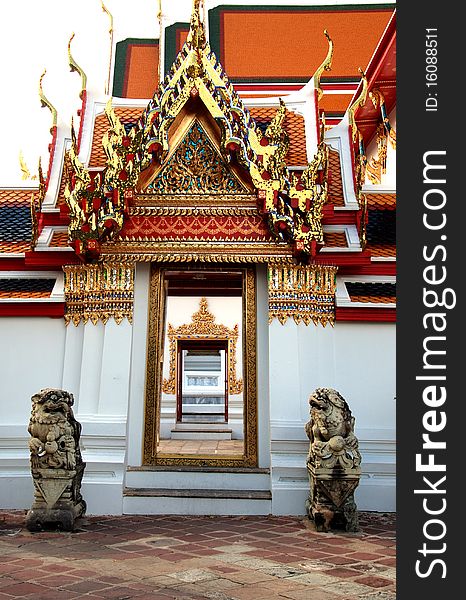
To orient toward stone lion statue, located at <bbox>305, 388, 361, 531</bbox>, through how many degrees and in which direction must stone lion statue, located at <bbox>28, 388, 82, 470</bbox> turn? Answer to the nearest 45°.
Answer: approximately 90° to its left

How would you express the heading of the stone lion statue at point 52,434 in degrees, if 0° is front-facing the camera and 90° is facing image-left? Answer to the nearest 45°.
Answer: approximately 0°

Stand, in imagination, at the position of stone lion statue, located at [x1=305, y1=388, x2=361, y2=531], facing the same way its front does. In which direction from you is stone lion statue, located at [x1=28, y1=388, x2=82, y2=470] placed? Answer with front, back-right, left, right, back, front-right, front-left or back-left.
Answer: front-right

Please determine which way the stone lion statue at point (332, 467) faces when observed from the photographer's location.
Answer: facing the viewer and to the left of the viewer

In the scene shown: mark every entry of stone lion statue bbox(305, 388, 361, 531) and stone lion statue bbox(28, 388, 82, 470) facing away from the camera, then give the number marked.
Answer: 0
